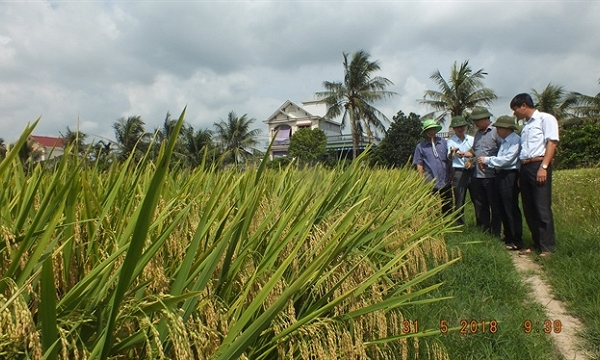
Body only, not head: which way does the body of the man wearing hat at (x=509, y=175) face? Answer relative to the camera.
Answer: to the viewer's left

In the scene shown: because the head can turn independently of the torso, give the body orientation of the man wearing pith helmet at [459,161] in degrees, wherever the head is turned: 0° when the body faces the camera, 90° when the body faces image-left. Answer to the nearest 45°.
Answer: approximately 0°

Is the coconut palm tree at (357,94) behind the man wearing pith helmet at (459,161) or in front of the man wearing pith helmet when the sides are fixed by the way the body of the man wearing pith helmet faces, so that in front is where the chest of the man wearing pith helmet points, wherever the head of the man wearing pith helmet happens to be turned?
behind

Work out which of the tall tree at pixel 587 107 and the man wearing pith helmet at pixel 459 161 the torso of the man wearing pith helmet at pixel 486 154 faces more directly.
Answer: the man wearing pith helmet at pixel 459 161

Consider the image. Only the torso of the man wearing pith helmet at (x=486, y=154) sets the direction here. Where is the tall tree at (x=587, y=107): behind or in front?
behind

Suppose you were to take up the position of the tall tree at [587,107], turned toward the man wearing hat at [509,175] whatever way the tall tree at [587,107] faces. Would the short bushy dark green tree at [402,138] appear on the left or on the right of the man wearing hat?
right

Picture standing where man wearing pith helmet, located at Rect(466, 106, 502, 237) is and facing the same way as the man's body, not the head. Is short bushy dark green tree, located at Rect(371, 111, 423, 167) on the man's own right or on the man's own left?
on the man's own right
